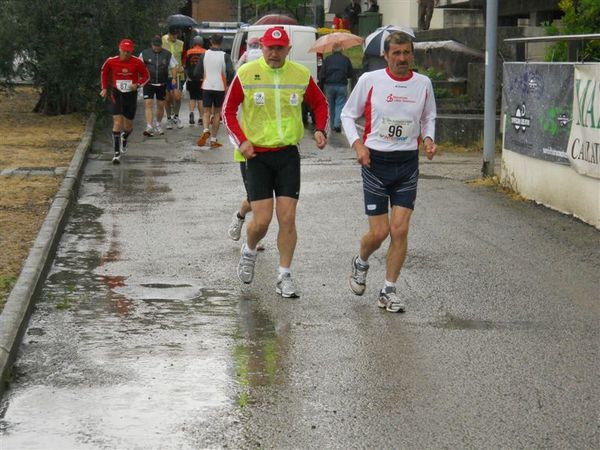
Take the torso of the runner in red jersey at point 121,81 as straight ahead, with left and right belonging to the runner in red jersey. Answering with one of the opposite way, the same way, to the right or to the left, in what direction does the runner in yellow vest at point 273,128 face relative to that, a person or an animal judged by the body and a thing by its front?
the same way

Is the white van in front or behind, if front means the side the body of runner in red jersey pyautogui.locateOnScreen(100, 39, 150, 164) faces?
behind

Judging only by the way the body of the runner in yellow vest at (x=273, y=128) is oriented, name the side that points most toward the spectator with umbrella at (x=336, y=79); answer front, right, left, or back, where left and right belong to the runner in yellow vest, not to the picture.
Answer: back

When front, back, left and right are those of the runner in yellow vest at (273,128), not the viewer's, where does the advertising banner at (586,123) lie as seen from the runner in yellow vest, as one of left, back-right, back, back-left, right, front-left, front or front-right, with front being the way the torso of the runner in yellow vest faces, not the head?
back-left

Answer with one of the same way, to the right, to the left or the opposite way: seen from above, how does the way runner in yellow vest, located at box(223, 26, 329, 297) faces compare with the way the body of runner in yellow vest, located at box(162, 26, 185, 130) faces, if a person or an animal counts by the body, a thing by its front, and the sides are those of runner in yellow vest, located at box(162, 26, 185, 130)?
the same way

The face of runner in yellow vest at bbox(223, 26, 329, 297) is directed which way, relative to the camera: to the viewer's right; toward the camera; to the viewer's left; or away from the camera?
toward the camera

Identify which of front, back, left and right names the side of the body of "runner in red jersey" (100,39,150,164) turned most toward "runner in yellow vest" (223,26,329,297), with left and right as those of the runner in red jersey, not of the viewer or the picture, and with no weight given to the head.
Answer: front
